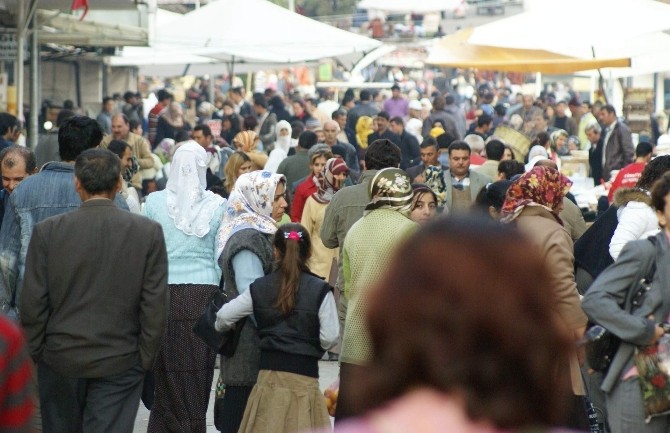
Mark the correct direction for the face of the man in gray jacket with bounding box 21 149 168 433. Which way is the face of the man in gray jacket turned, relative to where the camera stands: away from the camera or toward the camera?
away from the camera

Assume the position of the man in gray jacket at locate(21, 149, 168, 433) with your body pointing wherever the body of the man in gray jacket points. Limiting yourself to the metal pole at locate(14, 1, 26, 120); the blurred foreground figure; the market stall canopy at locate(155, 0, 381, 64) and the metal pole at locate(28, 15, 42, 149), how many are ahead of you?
3

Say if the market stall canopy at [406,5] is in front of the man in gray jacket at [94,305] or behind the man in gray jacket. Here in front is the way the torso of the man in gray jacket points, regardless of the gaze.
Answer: in front

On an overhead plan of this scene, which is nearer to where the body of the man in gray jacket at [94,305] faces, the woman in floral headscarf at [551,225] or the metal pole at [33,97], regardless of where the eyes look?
the metal pole

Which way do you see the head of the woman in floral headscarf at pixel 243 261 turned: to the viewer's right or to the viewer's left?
to the viewer's right

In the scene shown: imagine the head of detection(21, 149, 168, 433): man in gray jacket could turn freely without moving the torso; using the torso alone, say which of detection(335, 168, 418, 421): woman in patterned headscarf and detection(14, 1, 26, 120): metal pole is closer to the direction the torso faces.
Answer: the metal pole

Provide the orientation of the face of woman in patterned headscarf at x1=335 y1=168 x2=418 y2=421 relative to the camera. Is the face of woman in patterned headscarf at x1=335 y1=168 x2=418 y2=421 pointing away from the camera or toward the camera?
away from the camera

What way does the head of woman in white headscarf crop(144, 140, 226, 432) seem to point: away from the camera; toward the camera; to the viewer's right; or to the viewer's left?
away from the camera

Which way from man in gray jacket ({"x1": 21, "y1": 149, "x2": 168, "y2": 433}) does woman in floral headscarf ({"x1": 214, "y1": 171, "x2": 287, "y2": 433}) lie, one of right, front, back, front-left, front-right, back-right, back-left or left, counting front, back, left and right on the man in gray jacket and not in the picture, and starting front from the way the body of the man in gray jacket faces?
front-right

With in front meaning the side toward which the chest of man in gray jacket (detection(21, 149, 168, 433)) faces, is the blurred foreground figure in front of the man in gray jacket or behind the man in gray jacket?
behind

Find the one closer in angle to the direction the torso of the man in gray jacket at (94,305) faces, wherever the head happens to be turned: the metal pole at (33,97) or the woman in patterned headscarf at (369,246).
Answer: the metal pole

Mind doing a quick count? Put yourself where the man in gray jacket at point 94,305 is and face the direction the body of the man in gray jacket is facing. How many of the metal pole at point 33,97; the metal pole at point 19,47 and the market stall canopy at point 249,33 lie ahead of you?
3

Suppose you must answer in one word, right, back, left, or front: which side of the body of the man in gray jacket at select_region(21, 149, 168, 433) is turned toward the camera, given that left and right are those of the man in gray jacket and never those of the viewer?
back

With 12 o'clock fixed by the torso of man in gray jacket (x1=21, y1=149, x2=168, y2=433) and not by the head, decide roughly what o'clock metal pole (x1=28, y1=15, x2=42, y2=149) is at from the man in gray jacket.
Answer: The metal pole is roughly at 12 o'clock from the man in gray jacket.
